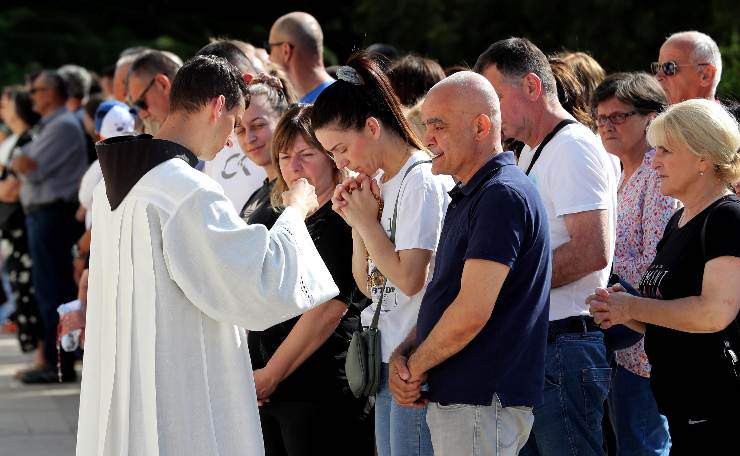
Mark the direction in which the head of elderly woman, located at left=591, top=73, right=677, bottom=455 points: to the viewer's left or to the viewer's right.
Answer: to the viewer's left

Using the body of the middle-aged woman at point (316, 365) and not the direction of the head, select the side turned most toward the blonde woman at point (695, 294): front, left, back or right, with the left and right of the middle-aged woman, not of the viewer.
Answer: left

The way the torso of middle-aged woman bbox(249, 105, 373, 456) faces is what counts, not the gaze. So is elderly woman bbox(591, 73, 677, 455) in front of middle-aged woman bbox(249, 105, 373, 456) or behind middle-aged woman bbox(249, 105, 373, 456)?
behind

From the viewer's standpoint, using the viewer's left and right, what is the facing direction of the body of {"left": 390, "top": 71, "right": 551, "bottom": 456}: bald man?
facing to the left of the viewer

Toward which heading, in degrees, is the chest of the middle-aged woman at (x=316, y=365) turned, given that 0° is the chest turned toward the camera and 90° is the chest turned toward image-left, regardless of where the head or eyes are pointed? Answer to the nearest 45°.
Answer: approximately 45°

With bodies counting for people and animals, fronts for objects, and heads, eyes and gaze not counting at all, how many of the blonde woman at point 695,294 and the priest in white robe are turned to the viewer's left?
1

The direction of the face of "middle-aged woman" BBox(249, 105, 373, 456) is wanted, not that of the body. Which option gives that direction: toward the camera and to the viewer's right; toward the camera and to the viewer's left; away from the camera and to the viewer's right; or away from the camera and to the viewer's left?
toward the camera and to the viewer's left

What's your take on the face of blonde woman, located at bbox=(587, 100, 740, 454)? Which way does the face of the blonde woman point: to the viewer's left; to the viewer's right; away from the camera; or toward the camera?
to the viewer's left

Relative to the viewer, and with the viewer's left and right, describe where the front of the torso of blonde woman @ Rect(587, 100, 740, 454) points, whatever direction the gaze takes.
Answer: facing to the left of the viewer

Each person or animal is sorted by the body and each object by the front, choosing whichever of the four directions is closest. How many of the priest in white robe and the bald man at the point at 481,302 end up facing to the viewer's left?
1

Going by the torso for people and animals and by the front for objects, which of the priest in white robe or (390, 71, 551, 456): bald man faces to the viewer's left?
the bald man

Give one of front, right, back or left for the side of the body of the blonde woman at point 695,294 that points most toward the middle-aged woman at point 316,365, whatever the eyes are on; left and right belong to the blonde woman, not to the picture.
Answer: front

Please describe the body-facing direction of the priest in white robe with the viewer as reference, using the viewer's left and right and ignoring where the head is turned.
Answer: facing away from the viewer and to the right of the viewer

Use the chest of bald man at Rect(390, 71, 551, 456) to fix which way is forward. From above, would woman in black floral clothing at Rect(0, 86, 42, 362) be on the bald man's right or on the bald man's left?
on the bald man's right

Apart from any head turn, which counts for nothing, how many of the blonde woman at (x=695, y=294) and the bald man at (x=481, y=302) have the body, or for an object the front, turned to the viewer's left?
2
